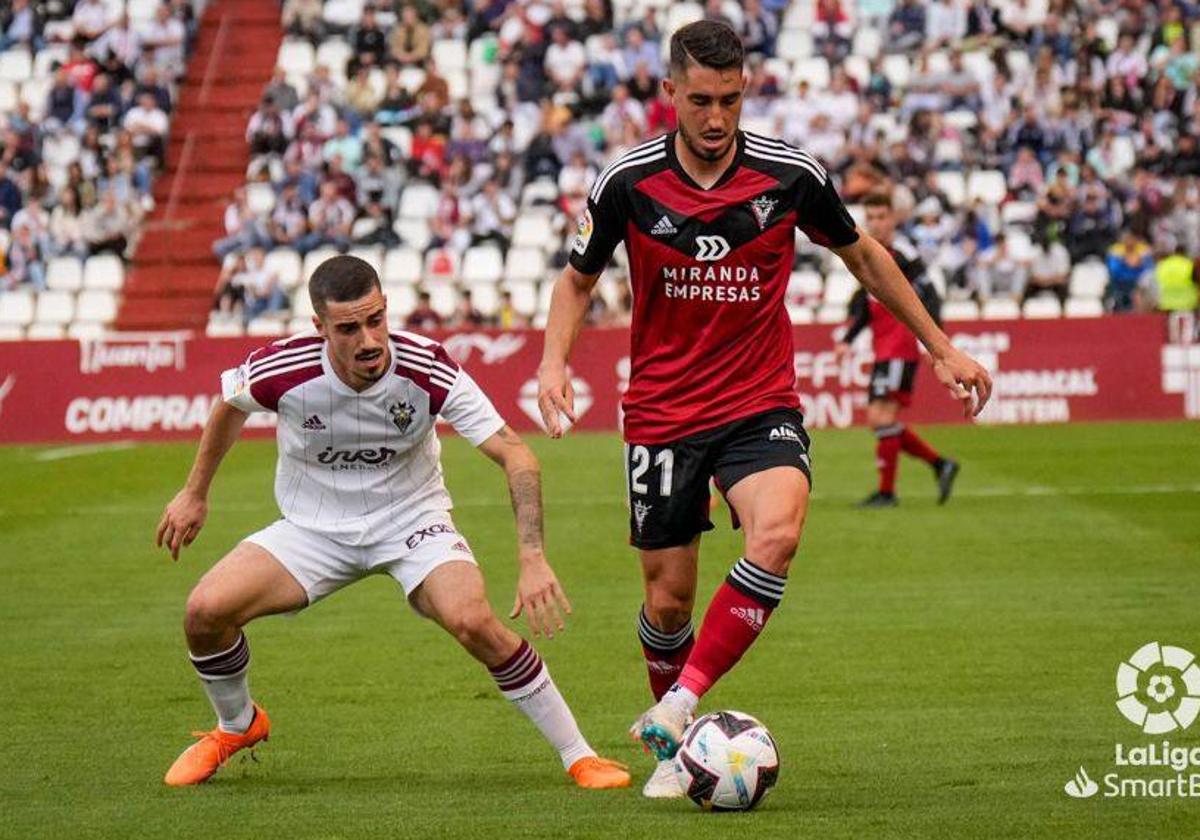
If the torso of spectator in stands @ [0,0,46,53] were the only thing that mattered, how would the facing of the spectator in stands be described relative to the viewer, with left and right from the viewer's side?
facing the viewer

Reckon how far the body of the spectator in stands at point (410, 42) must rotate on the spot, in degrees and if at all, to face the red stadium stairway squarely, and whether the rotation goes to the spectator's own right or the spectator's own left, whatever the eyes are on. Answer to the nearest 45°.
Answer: approximately 90° to the spectator's own right

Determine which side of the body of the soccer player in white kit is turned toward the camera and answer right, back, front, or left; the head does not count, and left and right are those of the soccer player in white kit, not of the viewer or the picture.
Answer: front

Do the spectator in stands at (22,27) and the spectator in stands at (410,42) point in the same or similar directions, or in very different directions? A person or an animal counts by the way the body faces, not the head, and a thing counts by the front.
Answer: same or similar directions

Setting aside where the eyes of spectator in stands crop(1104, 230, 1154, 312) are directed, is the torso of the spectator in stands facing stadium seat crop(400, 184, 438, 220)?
no

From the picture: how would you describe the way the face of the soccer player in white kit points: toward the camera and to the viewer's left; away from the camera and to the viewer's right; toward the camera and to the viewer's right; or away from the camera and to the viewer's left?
toward the camera and to the viewer's right

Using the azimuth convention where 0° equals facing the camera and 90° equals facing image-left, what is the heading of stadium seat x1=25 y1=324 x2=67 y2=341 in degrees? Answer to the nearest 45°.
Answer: approximately 0°

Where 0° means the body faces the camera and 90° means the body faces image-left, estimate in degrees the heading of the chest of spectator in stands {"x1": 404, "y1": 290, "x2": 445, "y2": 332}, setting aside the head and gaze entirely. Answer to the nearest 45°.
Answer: approximately 0°

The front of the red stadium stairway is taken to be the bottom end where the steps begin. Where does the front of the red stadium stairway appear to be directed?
toward the camera

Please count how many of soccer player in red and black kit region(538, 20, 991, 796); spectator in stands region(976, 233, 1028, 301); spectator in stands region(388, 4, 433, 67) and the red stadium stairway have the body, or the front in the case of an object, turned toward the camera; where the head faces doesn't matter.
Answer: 4

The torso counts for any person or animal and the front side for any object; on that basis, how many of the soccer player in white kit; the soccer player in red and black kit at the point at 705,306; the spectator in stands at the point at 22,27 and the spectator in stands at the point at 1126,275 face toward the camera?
4

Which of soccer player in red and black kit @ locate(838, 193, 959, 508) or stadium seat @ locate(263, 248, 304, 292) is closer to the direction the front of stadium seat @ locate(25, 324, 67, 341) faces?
the soccer player in red and black kit

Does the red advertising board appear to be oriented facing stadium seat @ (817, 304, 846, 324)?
no

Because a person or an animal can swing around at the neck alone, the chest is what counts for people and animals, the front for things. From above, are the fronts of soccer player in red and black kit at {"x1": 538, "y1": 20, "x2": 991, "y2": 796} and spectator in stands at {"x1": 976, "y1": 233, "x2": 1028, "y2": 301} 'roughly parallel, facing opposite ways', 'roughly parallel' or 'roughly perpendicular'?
roughly parallel

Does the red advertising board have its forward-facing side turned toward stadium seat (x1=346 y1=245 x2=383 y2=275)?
no

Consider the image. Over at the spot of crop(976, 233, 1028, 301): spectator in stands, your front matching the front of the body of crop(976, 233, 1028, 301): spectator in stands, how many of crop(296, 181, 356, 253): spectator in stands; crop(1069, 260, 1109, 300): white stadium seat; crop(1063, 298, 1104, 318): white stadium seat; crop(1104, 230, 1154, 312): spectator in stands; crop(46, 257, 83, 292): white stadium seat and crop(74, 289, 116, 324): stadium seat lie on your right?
3

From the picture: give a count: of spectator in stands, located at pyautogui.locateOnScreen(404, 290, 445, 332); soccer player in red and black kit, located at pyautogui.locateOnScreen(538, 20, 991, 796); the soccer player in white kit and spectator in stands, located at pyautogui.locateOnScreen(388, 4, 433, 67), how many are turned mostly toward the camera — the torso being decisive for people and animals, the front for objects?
4

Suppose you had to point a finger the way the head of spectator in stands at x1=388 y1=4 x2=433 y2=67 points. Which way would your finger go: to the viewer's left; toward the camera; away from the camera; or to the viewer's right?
toward the camera
